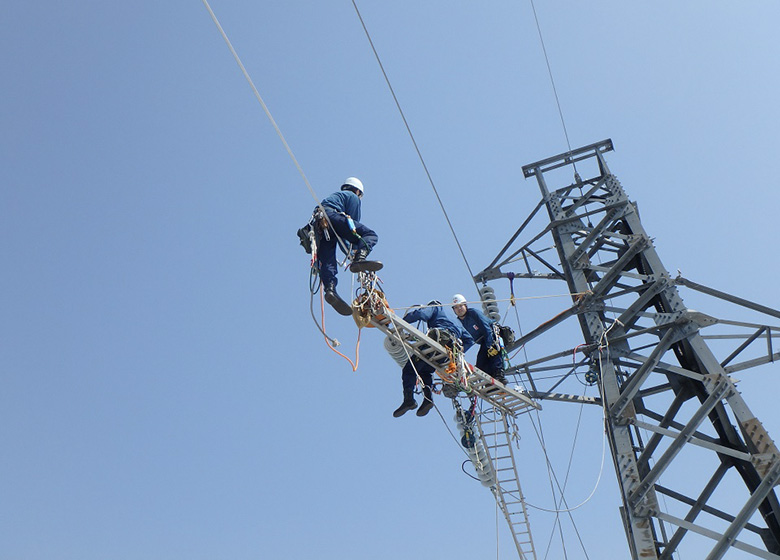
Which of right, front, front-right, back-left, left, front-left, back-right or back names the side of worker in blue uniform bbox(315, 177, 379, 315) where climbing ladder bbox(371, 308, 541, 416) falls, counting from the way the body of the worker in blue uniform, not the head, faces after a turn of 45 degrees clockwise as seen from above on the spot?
left

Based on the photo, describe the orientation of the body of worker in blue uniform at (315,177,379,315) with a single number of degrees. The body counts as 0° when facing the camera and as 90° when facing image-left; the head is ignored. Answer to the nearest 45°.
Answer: approximately 270°

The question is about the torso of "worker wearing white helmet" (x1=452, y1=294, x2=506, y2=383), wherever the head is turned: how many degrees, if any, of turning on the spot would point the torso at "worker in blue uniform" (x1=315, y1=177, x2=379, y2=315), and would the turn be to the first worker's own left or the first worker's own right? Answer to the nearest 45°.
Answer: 0° — they already face them

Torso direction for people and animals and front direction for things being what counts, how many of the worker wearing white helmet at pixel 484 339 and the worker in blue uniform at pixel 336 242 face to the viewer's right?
1

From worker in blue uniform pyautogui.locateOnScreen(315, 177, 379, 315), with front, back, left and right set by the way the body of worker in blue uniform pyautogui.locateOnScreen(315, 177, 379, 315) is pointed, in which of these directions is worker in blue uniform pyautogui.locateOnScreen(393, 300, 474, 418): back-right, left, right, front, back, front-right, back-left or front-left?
front-left

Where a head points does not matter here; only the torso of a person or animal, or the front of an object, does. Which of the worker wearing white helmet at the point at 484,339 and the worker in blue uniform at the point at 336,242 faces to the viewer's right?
the worker in blue uniform

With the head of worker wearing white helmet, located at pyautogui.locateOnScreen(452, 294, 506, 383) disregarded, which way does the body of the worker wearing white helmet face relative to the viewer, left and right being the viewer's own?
facing the viewer and to the left of the viewer
